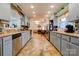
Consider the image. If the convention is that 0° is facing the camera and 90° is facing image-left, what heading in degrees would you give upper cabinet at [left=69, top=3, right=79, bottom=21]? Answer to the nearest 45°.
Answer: approximately 45°

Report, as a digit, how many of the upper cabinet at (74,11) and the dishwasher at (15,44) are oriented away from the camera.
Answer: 0

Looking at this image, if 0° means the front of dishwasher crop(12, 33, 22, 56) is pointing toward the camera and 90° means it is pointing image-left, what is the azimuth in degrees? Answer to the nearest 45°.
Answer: approximately 315°

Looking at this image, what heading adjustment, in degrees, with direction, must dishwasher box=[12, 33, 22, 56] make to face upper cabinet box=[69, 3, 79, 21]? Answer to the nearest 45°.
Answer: approximately 45° to its left

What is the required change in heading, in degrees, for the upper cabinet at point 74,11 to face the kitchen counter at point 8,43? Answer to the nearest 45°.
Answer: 0° — it already faces it
